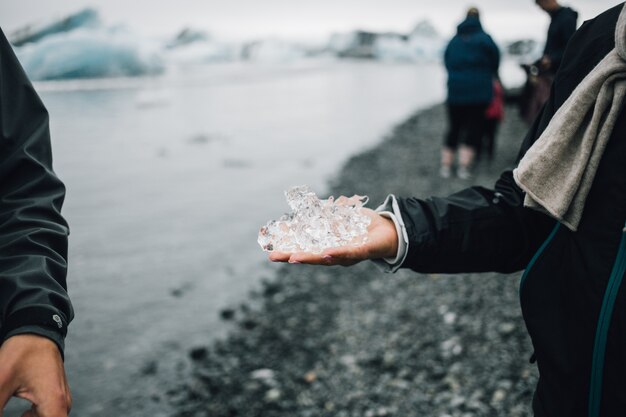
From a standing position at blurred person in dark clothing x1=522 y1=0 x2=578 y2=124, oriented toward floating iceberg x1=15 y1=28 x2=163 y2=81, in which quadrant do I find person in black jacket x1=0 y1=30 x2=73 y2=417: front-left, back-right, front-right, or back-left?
back-left

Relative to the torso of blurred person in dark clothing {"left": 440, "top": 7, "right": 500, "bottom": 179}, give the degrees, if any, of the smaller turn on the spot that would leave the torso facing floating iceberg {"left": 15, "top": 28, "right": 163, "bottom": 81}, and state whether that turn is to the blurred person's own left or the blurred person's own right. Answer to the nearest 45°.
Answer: approximately 45° to the blurred person's own left

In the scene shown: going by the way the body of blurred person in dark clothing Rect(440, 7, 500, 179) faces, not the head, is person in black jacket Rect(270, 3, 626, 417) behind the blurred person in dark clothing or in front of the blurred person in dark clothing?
behind

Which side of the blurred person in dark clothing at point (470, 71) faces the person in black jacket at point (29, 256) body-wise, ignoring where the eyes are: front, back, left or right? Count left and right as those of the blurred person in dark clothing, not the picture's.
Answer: back

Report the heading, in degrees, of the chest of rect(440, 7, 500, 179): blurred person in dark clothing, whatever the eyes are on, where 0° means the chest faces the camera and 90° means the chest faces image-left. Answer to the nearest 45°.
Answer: approximately 180°

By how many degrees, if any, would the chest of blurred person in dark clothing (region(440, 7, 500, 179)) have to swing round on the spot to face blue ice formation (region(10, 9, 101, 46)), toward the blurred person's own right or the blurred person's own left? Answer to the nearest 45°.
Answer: approximately 45° to the blurred person's own left
